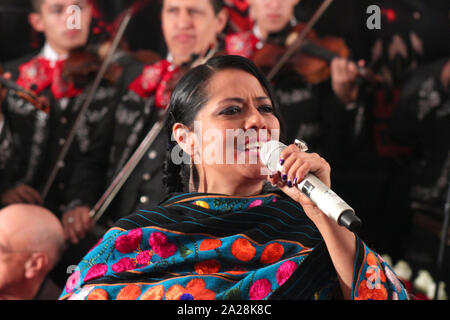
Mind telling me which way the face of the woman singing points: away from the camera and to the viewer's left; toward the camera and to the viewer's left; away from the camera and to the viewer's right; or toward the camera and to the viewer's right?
toward the camera and to the viewer's right

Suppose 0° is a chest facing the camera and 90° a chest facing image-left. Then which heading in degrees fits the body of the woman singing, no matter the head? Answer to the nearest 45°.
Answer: approximately 315°

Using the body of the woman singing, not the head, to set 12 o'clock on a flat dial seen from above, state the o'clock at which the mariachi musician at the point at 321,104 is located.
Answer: The mariachi musician is roughly at 8 o'clock from the woman singing.

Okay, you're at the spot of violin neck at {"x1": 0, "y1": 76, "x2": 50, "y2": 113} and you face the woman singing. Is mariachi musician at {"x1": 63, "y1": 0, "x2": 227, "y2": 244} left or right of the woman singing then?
left

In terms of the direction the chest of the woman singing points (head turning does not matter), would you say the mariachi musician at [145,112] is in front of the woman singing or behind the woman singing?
behind

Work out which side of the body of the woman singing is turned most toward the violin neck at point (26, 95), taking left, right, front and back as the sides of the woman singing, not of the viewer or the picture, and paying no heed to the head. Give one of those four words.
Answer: back

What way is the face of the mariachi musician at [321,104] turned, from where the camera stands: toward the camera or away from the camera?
toward the camera

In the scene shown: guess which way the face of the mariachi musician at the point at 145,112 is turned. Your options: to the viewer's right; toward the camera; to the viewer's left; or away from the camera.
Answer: toward the camera

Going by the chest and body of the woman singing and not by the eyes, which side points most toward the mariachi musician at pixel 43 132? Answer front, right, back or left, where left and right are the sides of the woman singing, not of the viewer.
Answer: back
